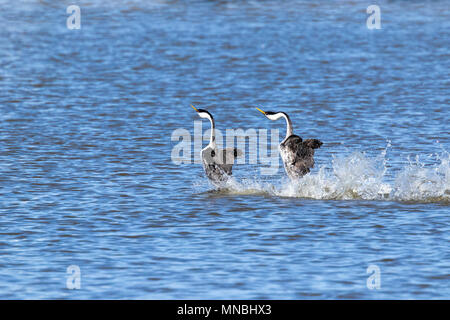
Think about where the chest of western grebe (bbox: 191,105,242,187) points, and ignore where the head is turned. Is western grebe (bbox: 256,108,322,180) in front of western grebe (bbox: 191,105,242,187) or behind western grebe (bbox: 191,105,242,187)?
behind

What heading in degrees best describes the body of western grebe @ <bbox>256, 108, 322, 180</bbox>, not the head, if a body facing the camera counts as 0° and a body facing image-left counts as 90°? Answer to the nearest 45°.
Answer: approximately 90°

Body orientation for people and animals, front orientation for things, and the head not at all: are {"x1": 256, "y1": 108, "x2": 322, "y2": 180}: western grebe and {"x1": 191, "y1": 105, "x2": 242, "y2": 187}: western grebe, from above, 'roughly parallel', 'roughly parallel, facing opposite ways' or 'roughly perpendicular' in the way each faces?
roughly parallel

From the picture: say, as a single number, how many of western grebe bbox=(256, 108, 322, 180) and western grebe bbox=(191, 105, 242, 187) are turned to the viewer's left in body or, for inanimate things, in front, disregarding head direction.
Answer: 2

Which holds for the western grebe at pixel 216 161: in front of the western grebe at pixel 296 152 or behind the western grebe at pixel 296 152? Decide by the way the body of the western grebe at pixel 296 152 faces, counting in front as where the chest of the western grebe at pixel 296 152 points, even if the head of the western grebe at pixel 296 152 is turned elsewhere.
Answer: in front

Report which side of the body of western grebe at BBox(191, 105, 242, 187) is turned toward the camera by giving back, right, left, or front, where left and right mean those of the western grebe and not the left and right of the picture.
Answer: left
